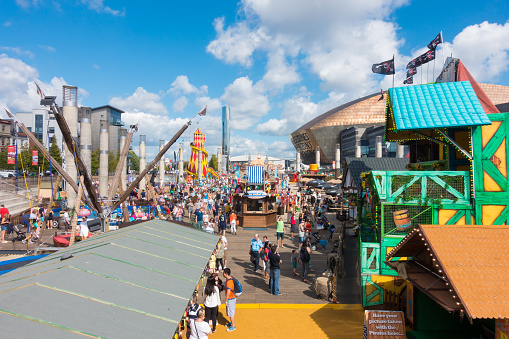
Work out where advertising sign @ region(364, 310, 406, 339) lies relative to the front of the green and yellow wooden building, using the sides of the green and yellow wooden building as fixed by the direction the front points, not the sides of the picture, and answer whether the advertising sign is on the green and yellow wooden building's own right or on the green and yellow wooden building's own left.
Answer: on the green and yellow wooden building's own left

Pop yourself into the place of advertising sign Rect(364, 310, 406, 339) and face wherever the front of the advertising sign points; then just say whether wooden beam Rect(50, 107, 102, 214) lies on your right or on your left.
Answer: on your right

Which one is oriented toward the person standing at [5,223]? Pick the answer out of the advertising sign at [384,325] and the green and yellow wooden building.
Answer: the green and yellow wooden building

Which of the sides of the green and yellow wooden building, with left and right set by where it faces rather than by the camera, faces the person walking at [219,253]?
front

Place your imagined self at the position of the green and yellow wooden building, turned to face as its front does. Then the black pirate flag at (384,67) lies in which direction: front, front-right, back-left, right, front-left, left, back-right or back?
right

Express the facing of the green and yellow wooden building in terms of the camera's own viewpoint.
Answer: facing to the left of the viewer

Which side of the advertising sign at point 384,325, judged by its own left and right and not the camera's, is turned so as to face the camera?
front

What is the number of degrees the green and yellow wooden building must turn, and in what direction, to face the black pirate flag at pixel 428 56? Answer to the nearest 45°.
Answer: approximately 90° to its right

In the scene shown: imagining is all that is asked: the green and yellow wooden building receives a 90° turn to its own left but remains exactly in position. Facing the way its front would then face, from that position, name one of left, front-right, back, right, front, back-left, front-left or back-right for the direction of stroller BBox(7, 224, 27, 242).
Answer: right
